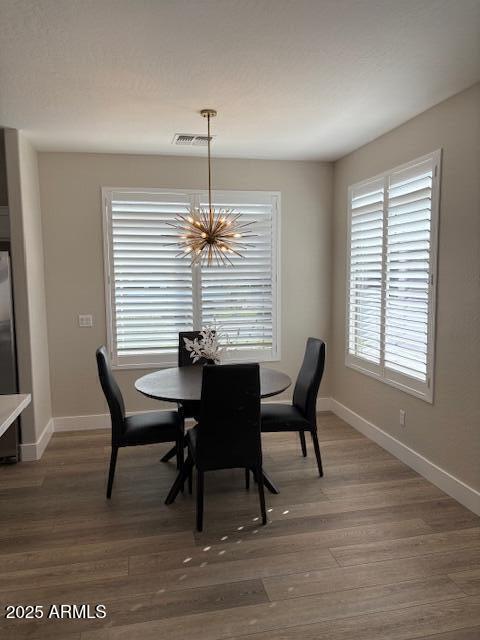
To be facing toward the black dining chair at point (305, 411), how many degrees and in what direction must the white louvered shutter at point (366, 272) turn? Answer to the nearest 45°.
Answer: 0° — it already faces it

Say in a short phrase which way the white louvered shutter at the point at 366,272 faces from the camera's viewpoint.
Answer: facing the viewer and to the left of the viewer

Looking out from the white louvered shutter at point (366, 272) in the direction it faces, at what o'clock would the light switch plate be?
The light switch plate is roughly at 1 o'clock from the white louvered shutter.

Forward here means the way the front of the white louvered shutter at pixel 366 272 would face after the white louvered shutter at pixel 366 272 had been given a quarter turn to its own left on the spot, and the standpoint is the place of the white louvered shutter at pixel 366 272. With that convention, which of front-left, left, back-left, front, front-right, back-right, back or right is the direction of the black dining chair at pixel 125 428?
right

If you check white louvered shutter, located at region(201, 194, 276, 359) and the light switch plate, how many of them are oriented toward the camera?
2

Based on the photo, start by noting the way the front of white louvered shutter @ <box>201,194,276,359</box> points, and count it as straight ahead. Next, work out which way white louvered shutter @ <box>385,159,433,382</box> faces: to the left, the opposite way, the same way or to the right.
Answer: to the right

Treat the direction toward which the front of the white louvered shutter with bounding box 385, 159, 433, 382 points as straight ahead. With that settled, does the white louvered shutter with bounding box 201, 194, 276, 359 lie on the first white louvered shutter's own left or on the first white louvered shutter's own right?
on the first white louvered shutter's own right

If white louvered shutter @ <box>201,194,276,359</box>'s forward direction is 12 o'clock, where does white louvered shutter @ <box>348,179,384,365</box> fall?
white louvered shutter @ <box>348,179,384,365</box> is roughly at 10 o'clock from white louvered shutter @ <box>201,194,276,359</box>.

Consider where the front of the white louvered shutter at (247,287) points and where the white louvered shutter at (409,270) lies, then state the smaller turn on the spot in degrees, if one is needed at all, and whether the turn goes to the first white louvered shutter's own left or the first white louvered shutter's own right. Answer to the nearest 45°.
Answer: approximately 45° to the first white louvered shutter's own left

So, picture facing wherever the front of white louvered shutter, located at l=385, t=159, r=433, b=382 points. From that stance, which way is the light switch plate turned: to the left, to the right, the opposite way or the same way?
to the left

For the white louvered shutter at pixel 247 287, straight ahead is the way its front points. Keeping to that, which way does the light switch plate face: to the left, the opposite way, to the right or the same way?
the same way

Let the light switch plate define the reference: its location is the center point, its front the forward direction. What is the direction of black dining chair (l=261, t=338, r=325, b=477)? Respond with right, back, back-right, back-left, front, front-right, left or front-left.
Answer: front-left

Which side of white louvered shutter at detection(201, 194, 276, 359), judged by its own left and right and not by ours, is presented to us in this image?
front

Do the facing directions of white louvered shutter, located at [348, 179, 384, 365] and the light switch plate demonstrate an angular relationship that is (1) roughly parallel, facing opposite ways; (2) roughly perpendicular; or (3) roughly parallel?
roughly perpendicular

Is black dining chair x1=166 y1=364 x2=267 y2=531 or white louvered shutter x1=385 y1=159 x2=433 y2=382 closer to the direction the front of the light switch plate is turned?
the black dining chair
